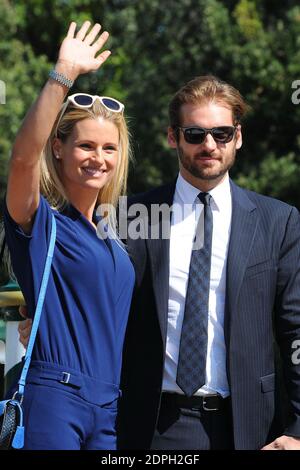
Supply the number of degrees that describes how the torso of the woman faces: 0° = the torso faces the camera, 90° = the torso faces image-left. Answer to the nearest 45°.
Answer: approximately 315°

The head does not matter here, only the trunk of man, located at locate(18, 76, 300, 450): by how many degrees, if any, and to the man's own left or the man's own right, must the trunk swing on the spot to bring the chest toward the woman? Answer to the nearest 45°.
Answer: approximately 45° to the man's own right

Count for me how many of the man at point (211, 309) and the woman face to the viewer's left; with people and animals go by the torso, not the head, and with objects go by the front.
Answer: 0

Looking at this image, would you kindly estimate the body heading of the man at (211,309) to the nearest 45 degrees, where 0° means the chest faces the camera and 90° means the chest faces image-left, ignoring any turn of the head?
approximately 0°

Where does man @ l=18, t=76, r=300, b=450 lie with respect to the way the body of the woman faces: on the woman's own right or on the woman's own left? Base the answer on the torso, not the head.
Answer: on the woman's own left
